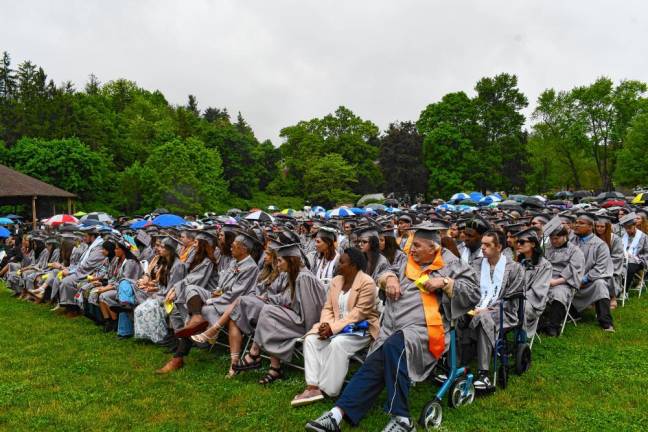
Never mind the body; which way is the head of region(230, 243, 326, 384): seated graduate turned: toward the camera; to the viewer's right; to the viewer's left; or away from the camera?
to the viewer's left

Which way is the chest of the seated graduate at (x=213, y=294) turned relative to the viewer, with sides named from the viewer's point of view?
facing the viewer and to the left of the viewer

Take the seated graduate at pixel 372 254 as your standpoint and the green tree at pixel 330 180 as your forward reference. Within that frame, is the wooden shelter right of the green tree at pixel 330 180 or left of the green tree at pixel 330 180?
left

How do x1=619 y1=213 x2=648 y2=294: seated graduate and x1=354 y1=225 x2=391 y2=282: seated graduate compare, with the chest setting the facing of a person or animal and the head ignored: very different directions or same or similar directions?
same or similar directions

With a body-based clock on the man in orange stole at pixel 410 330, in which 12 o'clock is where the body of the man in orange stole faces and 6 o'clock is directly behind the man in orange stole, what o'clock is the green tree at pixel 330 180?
The green tree is roughly at 4 o'clock from the man in orange stole.

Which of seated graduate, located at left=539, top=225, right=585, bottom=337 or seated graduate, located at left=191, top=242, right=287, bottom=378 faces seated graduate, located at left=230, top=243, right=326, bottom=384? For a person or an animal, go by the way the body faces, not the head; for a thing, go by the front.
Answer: seated graduate, located at left=539, top=225, right=585, bottom=337

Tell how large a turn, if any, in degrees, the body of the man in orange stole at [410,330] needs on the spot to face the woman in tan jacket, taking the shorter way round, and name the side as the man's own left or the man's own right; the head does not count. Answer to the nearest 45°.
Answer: approximately 90° to the man's own right

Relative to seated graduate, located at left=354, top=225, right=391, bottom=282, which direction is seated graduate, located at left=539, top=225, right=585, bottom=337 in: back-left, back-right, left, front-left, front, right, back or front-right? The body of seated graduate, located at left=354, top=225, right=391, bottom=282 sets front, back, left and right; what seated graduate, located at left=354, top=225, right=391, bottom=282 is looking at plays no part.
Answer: back-left

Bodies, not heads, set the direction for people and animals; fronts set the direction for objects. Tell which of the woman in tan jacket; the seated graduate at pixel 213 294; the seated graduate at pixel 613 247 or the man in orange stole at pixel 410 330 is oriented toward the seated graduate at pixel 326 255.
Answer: the seated graduate at pixel 613 247

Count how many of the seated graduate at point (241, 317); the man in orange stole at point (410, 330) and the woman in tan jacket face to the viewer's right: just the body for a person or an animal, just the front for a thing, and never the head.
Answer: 0

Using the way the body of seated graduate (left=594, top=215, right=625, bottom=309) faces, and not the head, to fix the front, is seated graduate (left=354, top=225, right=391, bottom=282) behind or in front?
in front

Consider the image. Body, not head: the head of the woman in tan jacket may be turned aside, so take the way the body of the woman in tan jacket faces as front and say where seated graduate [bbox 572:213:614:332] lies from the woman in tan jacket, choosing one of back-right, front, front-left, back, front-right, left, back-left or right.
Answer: back

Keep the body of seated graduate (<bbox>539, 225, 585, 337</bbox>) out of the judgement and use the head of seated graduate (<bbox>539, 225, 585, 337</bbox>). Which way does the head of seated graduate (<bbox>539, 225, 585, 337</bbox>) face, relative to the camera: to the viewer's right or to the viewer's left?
to the viewer's left

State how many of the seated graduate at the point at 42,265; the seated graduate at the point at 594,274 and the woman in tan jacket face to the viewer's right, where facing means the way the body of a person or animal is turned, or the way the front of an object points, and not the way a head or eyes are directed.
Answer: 0

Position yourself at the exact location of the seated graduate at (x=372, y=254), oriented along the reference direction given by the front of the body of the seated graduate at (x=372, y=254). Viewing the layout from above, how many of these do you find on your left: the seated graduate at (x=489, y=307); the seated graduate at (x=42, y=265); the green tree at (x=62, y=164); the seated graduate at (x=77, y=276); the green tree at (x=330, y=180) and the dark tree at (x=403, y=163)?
1
